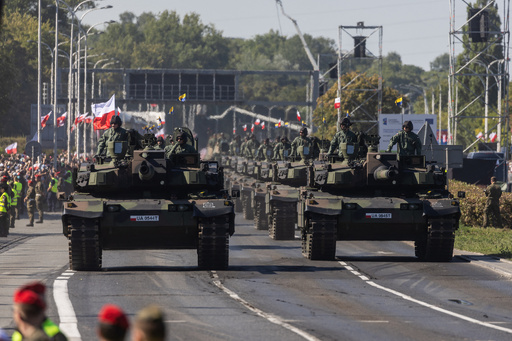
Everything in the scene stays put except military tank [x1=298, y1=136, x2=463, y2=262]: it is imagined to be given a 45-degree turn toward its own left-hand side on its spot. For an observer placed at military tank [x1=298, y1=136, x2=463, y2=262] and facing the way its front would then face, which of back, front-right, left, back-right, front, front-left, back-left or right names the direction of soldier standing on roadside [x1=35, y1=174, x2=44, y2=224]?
back

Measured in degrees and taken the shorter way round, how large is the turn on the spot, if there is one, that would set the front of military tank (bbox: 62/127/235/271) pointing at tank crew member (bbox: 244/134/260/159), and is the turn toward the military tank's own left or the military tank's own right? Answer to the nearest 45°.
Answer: approximately 180°

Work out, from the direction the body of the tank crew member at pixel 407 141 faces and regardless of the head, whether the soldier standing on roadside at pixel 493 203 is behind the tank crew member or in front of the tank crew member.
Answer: behind

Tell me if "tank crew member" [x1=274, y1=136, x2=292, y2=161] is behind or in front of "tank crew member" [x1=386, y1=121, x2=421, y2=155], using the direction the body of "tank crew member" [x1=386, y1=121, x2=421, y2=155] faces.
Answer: behind

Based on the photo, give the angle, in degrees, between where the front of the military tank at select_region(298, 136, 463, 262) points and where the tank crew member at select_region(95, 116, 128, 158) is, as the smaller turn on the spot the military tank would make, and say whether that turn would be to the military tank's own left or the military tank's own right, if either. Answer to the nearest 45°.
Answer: approximately 90° to the military tank's own right

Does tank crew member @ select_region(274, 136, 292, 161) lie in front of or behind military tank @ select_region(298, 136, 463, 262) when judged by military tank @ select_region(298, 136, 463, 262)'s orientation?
behind

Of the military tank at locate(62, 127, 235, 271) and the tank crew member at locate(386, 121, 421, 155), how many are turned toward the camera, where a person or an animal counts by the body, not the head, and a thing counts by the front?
2
